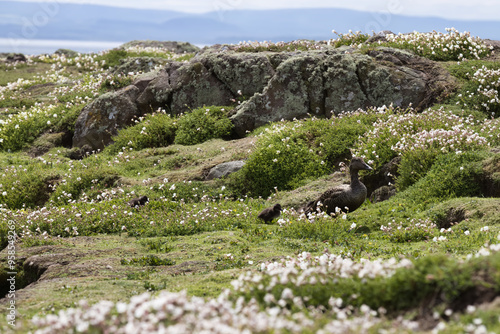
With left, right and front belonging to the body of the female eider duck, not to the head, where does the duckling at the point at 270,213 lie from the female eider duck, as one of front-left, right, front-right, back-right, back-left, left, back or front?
back

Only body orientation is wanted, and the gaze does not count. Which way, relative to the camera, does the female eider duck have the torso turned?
to the viewer's right

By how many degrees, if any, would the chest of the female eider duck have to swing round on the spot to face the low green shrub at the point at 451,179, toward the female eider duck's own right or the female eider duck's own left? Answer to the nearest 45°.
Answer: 0° — it already faces it

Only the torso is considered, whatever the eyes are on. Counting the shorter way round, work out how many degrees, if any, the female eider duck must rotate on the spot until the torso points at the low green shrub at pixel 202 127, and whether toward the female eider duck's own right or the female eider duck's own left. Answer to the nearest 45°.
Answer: approximately 135° to the female eider duck's own left

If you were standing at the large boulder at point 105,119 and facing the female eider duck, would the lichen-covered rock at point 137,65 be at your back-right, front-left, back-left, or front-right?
back-left
